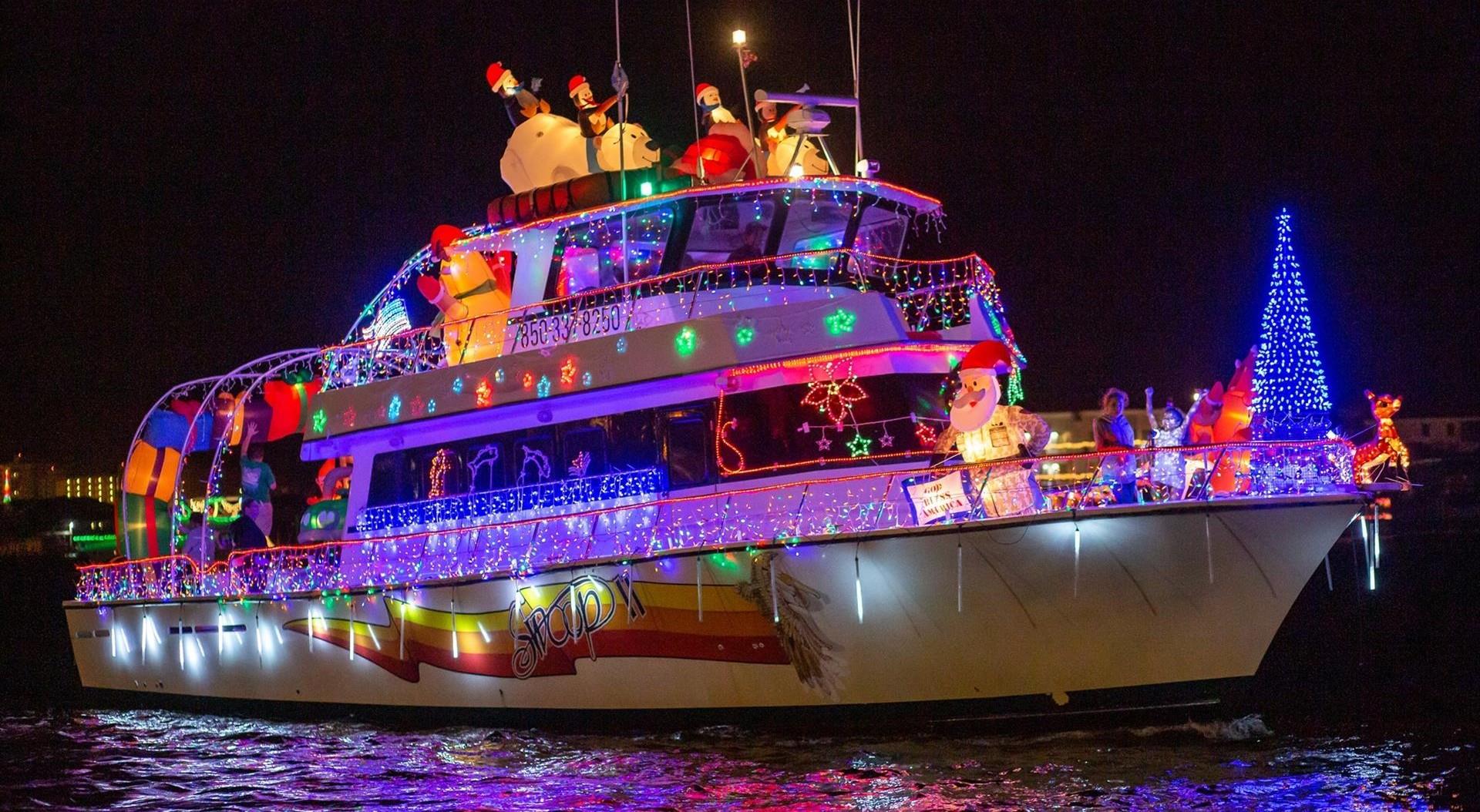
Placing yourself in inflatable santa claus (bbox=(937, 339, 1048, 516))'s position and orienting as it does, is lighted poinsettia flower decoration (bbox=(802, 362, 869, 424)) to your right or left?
on your right

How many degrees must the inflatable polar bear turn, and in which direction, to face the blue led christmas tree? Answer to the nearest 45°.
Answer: approximately 45° to its right

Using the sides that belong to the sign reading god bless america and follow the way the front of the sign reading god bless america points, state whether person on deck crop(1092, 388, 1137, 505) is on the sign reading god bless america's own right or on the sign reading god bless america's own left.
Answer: on the sign reading god bless america's own left

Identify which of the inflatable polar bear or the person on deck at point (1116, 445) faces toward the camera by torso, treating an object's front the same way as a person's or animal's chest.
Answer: the person on deck

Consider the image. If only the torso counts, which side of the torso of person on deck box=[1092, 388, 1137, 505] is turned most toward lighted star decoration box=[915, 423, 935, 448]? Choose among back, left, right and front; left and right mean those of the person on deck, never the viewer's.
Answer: right

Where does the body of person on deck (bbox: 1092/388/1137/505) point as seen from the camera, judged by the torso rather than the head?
toward the camera

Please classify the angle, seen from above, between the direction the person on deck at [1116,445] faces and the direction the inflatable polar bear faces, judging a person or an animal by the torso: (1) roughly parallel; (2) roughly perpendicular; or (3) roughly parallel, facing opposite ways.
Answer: roughly perpendicular

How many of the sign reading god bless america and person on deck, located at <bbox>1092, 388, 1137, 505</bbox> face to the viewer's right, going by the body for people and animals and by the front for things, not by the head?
0

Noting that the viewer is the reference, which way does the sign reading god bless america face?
facing the viewer

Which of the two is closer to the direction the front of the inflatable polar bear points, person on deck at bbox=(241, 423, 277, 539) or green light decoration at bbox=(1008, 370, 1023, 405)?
the green light decoration

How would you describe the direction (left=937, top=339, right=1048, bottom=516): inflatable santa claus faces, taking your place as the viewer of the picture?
facing the viewer and to the left of the viewer

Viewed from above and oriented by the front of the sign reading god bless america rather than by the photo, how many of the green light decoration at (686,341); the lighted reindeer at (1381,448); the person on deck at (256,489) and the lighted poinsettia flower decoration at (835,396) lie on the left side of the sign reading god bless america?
1

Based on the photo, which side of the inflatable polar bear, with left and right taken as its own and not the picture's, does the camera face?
right

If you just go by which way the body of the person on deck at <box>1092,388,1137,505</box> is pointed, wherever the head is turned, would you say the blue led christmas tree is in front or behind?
behind

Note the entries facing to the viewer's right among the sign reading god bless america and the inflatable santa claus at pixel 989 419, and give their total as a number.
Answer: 0

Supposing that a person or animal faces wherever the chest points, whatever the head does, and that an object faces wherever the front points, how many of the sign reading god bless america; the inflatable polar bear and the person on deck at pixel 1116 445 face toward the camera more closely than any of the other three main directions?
2
